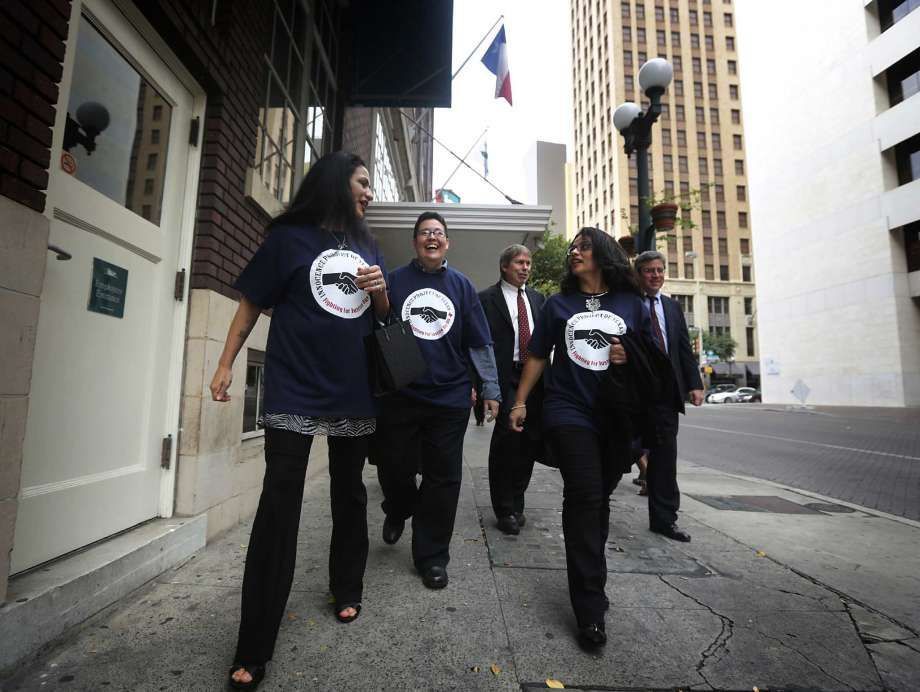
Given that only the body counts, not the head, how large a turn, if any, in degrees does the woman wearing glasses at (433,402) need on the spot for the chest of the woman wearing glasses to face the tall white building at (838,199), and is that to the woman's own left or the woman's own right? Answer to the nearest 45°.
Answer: approximately 135° to the woman's own left

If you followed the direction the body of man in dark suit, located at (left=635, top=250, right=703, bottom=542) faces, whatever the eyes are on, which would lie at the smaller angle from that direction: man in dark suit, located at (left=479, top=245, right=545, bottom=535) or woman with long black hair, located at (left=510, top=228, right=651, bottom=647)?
the woman with long black hair

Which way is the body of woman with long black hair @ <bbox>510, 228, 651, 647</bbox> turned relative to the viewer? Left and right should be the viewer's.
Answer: facing the viewer

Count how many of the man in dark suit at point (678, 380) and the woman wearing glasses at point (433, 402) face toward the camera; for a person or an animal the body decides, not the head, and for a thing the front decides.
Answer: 2

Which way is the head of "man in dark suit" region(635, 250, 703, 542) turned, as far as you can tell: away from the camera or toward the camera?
toward the camera

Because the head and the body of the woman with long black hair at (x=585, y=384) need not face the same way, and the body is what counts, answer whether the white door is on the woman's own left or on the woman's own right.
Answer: on the woman's own right

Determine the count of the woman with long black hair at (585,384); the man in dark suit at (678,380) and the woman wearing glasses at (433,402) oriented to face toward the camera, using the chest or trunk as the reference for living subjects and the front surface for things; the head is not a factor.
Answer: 3

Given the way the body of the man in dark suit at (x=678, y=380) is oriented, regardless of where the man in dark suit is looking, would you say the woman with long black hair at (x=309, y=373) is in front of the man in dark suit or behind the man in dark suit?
in front

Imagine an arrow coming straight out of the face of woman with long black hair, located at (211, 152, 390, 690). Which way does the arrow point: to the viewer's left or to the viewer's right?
to the viewer's right

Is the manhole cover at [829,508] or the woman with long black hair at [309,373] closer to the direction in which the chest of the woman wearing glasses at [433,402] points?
the woman with long black hair

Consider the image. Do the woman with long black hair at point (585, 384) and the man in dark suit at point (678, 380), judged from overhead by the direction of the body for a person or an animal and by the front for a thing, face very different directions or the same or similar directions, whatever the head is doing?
same or similar directions

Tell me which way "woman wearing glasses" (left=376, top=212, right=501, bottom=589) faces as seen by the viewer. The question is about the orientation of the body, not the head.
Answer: toward the camera

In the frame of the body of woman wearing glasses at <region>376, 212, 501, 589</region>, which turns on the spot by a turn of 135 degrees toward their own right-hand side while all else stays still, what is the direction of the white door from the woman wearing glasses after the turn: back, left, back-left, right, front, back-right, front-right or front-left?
front-left

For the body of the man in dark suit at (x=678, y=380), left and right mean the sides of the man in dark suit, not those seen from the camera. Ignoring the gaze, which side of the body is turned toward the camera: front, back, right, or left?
front
